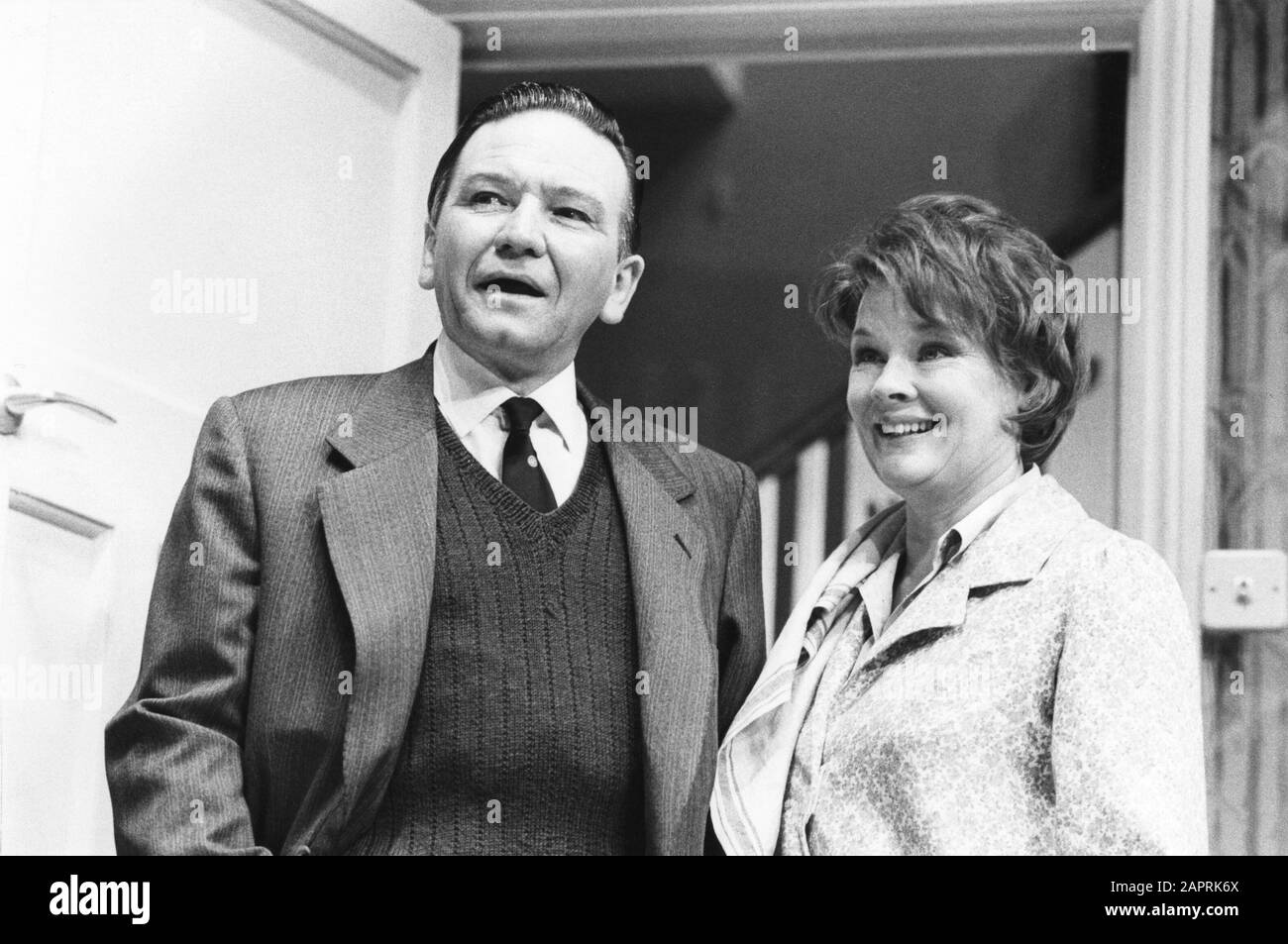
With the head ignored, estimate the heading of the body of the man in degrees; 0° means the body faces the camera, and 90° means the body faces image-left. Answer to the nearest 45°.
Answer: approximately 0°

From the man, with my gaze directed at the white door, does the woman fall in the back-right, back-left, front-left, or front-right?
back-right

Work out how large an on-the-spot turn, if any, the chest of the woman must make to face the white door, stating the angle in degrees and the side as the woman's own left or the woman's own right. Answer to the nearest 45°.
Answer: approximately 45° to the woman's own right

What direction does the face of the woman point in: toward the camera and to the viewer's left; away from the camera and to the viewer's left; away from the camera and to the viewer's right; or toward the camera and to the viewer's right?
toward the camera and to the viewer's left

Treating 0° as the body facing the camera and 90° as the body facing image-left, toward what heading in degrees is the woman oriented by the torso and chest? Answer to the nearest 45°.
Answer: approximately 45°

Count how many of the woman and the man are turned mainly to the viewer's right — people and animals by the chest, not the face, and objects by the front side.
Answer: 0

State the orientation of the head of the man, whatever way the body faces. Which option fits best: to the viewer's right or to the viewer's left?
to the viewer's left
